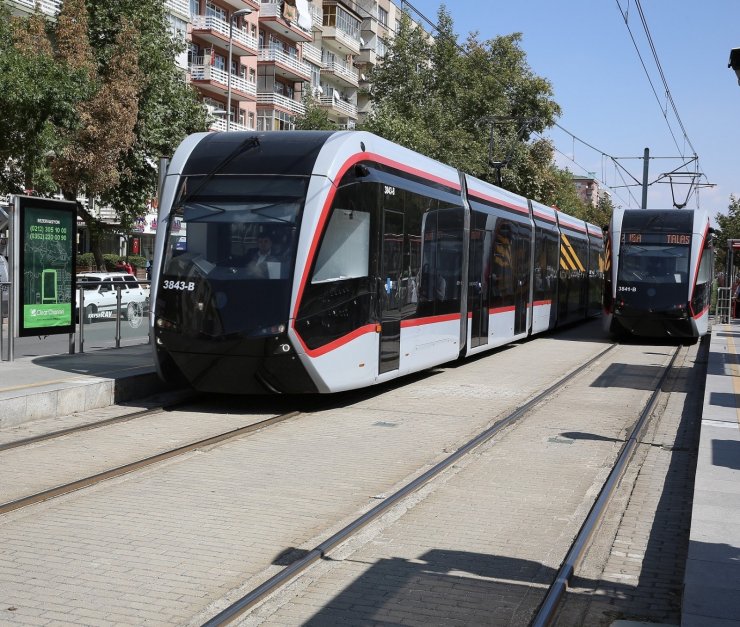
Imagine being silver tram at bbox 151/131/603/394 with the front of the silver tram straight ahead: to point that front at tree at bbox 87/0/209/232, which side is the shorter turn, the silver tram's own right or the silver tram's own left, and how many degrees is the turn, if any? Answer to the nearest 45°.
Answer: approximately 135° to the silver tram's own right

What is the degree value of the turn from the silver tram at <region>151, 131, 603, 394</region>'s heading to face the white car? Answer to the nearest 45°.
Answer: approximately 90° to its right

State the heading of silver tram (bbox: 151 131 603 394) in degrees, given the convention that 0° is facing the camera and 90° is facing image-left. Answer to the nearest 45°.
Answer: approximately 45°

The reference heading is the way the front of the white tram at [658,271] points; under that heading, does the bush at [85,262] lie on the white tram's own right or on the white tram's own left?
on the white tram's own right

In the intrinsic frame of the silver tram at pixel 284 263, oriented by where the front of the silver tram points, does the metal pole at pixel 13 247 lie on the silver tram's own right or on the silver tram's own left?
on the silver tram's own right

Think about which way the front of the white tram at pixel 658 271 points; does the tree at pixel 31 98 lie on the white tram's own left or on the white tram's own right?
on the white tram's own right

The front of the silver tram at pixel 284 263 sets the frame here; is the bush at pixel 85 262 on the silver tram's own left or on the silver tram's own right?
on the silver tram's own right

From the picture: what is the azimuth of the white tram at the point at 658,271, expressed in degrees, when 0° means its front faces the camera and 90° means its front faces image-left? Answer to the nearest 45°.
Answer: approximately 0°

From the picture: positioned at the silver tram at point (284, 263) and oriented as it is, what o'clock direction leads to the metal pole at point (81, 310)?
The metal pole is roughly at 1 o'clock from the silver tram.

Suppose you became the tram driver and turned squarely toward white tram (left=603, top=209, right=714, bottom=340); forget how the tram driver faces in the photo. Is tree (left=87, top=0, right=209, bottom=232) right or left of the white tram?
left
